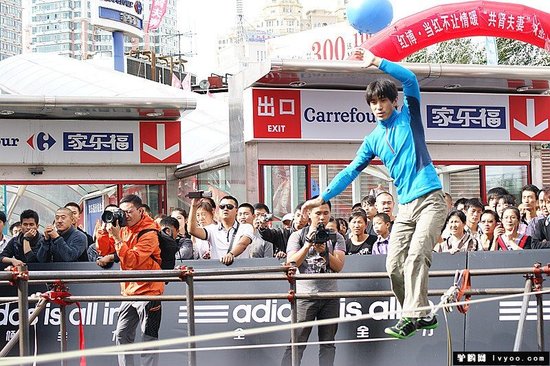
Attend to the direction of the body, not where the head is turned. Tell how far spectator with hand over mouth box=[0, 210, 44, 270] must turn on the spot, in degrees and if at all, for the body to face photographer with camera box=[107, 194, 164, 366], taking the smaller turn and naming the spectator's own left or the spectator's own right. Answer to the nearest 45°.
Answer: approximately 45° to the spectator's own left

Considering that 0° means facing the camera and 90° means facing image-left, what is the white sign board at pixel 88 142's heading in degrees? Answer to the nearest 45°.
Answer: approximately 0°

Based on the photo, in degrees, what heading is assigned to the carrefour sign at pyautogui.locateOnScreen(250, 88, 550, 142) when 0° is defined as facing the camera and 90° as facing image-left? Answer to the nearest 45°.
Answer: approximately 0°

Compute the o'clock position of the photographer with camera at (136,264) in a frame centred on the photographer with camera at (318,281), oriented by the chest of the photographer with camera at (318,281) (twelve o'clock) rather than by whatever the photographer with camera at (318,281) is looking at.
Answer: the photographer with camera at (136,264) is roughly at 3 o'clock from the photographer with camera at (318,281).

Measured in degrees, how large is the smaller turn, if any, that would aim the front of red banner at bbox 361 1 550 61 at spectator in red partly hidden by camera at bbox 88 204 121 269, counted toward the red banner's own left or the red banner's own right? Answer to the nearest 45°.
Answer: approximately 45° to the red banner's own right

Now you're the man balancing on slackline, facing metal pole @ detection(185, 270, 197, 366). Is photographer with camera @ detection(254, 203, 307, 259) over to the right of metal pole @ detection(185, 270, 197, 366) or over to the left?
right
